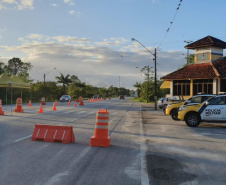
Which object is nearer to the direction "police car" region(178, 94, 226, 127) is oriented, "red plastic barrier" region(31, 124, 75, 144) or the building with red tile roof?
the red plastic barrier

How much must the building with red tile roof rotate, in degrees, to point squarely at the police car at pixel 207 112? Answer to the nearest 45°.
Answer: approximately 45° to its left

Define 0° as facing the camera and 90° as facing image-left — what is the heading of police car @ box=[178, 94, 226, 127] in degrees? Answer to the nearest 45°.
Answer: approximately 90°

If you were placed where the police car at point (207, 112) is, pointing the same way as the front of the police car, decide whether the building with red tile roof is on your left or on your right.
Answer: on your right
